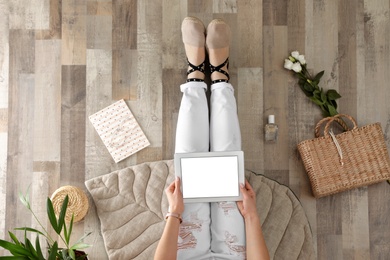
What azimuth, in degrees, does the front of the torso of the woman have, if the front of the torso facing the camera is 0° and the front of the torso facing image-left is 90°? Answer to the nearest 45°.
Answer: approximately 180°

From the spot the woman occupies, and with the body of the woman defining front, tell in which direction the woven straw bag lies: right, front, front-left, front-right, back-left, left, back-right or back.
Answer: right
